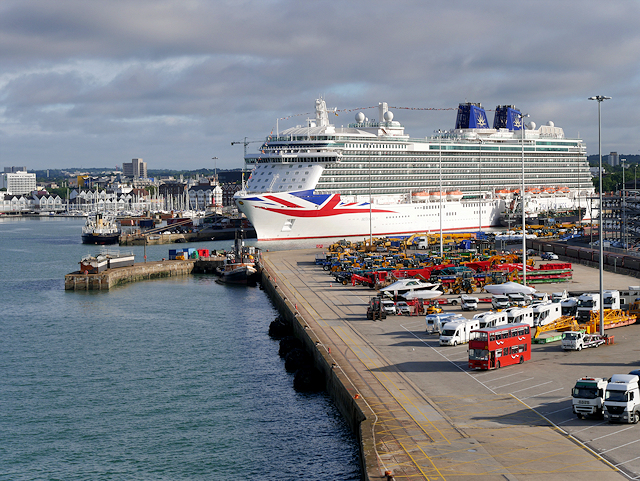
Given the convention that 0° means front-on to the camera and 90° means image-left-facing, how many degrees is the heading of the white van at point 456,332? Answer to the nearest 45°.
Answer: approximately 45°

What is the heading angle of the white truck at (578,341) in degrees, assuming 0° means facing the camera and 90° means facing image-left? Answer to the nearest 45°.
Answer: approximately 45°

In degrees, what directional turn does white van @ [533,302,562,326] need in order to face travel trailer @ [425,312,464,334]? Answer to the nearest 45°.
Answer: approximately 45° to its right

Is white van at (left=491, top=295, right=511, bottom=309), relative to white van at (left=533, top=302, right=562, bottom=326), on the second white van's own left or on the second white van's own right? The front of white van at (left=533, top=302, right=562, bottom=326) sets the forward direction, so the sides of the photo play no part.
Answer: on the second white van's own right

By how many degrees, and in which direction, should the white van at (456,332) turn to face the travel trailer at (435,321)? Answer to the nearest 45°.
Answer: approximately 135° to its right

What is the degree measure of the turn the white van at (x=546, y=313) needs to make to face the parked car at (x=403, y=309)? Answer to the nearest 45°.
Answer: approximately 90° to its right

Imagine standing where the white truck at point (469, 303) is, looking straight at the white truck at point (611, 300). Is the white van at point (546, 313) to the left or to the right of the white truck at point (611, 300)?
right

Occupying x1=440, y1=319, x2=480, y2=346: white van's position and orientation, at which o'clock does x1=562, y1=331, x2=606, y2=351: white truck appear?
The white truck is roughly at 8 o'clock from the white van.
